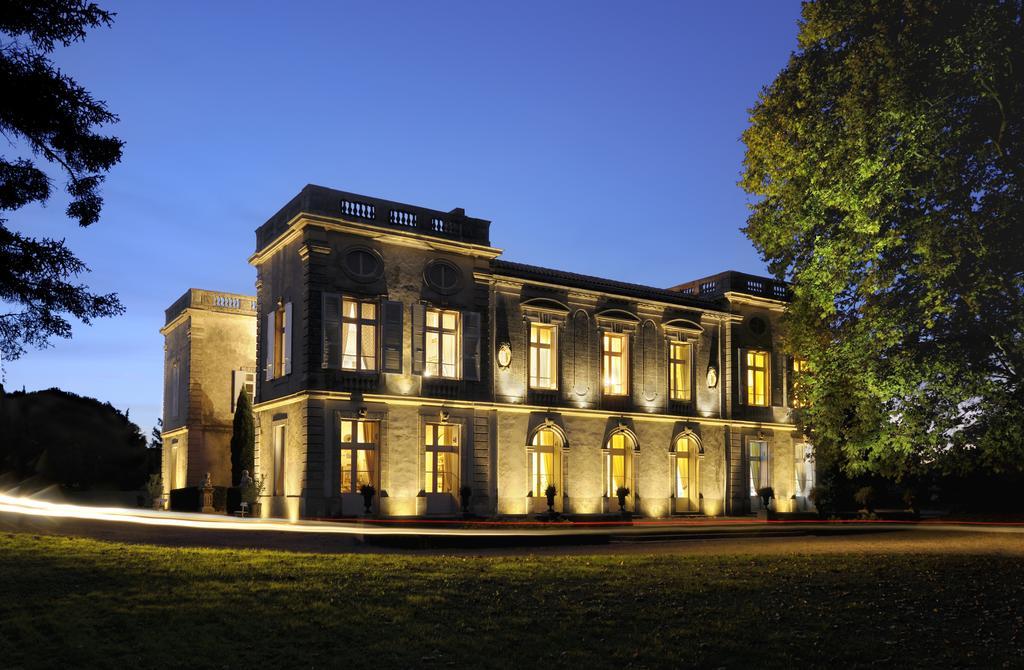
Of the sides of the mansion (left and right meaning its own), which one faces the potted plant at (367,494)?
right

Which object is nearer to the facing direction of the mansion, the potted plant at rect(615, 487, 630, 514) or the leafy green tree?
the potted plant

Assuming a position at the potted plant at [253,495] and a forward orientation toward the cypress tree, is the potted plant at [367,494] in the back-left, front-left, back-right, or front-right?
back-right

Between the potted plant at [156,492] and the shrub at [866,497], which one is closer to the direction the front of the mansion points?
the shrub

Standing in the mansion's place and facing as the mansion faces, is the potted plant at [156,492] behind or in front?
behind

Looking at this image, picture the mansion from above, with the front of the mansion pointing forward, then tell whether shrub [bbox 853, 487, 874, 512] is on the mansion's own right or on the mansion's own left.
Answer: on the mansion's own left
